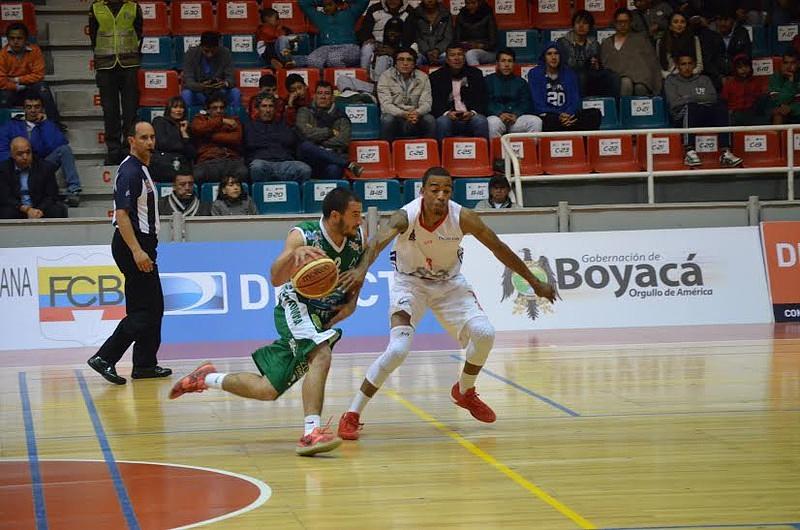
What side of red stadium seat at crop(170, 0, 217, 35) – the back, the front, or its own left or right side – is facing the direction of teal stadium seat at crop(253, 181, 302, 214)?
front

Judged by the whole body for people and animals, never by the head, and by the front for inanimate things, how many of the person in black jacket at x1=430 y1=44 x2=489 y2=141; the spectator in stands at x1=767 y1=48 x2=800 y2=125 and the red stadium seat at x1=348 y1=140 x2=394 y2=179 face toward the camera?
3

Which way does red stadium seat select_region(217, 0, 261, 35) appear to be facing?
toward the camera

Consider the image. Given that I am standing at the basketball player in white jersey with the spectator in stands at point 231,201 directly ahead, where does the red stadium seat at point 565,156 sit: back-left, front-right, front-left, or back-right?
front-right

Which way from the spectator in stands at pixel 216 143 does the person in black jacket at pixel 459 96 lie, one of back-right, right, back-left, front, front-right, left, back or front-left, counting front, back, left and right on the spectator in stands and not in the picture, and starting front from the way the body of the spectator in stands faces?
left

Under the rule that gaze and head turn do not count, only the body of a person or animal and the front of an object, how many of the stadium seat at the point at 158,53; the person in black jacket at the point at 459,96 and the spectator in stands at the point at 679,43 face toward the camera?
3

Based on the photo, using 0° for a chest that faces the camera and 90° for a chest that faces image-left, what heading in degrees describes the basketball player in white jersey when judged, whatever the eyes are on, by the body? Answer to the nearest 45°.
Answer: approximately 0°

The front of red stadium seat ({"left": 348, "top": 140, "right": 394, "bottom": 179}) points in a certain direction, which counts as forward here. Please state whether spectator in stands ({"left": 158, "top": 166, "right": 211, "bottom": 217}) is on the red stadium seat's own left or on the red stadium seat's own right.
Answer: on the red stadium seat's own right

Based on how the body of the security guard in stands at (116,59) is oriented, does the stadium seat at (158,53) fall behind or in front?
behind

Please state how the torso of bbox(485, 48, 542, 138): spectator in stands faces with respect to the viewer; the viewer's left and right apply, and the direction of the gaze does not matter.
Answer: facing the viewer

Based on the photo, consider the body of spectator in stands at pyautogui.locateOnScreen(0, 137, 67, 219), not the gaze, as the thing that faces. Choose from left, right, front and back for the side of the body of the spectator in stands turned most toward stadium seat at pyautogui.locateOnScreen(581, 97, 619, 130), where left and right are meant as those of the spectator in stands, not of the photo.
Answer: left
